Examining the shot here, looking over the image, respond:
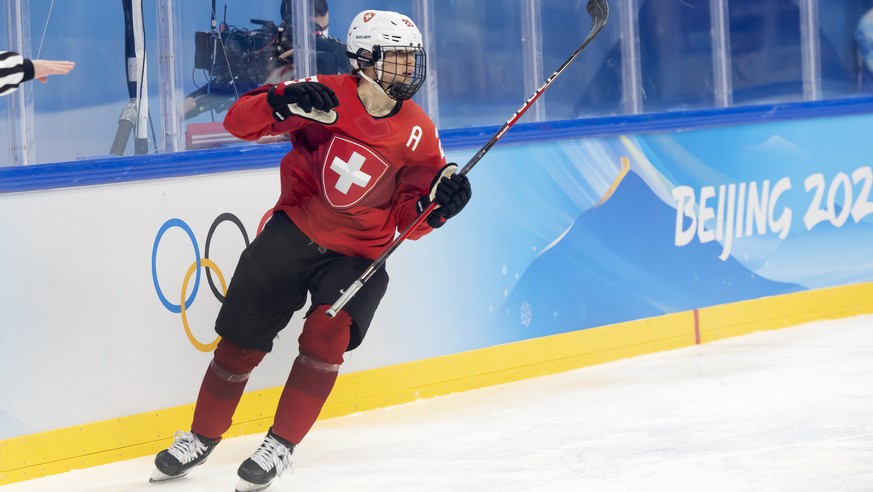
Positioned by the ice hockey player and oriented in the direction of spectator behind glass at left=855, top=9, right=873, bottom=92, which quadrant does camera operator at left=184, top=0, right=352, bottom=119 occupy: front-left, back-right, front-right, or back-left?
front-left

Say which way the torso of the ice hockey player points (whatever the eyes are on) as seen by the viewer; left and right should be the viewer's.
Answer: facing the viewer

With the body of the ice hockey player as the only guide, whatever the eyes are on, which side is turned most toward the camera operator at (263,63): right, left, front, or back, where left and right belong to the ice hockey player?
back

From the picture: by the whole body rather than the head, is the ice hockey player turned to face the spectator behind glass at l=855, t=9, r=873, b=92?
no
